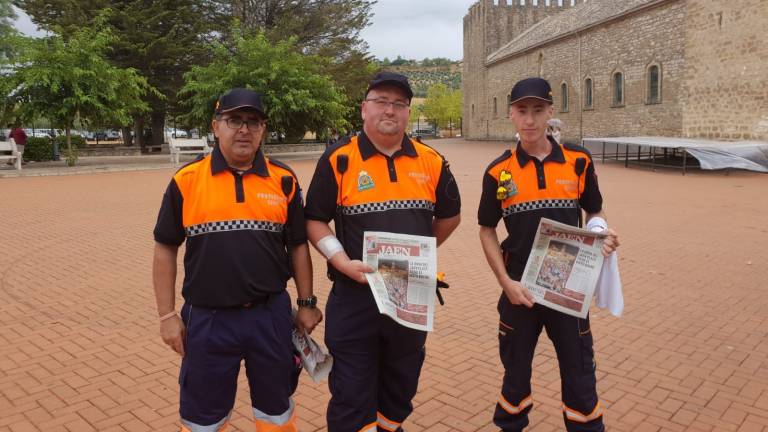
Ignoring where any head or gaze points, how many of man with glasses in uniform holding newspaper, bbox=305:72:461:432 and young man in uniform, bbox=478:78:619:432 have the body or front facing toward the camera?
2

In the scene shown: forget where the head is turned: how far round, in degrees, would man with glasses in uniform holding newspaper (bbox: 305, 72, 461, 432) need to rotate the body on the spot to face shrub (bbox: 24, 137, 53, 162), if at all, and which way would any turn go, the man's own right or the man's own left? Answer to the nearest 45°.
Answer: approximately 135° to the man's own right

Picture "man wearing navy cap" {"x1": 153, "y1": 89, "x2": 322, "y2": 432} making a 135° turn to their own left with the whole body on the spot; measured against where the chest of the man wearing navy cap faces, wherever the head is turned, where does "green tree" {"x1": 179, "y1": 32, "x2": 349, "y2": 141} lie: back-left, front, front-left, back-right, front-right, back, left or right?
front-left

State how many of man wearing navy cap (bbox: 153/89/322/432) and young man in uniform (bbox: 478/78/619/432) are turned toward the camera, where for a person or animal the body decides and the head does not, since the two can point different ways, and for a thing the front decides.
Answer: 2

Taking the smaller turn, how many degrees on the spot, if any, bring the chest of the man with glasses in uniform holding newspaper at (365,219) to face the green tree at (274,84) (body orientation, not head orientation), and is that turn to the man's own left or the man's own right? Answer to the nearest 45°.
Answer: approximately 180°

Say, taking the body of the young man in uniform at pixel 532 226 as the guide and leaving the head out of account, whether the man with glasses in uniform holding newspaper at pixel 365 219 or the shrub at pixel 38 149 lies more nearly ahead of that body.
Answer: the man with glasses in uniform holding newspaper

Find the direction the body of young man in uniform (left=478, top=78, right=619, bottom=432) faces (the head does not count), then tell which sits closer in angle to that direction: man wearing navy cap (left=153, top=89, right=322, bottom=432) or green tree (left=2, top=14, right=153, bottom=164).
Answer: the man wearing navy cap

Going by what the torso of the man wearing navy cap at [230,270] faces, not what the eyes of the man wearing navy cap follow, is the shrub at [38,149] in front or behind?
behind

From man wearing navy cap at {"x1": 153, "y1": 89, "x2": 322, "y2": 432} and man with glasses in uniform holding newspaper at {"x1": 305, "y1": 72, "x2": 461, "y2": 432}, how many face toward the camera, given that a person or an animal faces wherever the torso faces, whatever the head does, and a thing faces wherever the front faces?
2

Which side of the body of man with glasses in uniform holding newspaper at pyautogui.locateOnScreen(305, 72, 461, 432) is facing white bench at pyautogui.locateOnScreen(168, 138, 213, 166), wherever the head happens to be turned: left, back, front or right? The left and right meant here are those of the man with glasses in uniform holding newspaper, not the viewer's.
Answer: back
